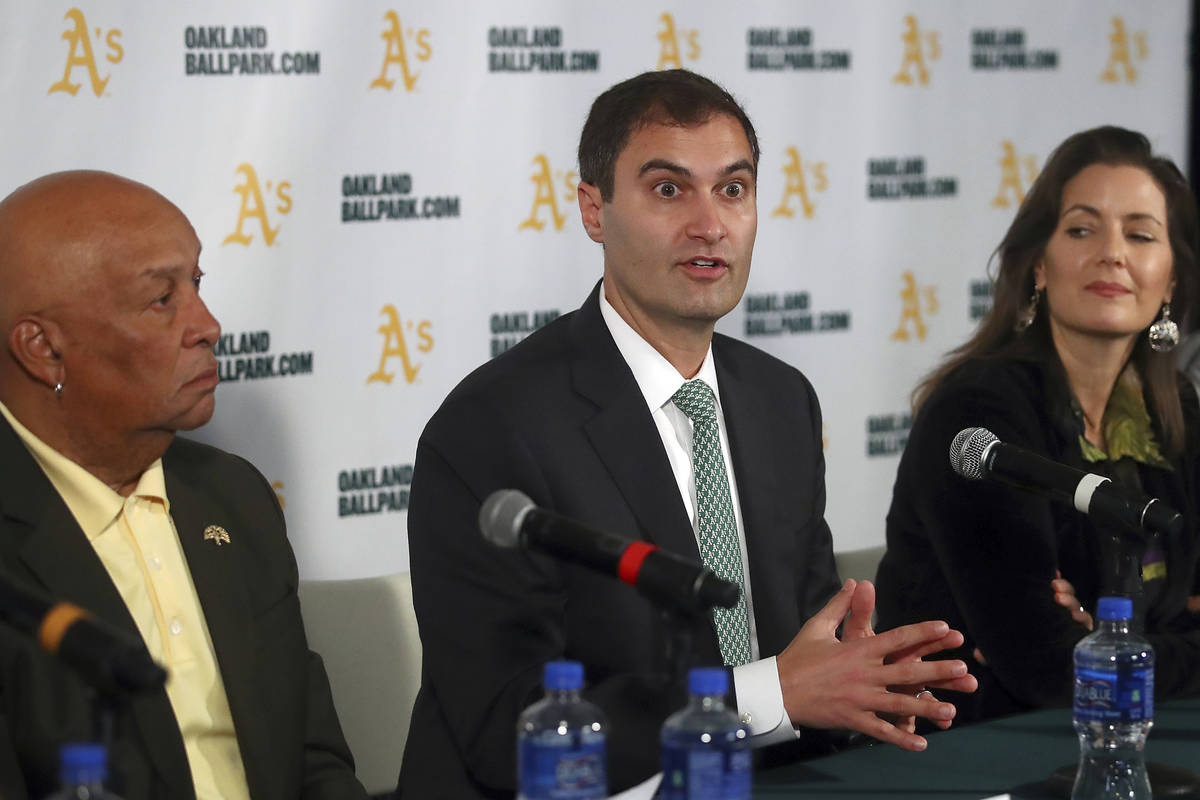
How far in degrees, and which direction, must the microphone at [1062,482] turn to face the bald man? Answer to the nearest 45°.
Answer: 0° — it already faces them

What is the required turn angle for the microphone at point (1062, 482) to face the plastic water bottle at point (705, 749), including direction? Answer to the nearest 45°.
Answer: approximately 45° to its left

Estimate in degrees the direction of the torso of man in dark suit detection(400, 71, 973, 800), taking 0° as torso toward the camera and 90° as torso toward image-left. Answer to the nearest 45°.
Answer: approximately 315°

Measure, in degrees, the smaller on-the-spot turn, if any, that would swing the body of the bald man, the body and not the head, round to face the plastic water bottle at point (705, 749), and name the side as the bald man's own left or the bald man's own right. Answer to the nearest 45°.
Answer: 0° — they already face it

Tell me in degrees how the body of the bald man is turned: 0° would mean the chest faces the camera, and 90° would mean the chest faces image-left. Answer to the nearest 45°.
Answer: approximately 315°

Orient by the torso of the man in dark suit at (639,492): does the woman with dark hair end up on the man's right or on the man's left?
on the man's left

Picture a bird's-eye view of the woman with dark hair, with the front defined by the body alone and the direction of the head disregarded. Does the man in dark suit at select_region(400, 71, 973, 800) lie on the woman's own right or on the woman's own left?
on the woman's own right

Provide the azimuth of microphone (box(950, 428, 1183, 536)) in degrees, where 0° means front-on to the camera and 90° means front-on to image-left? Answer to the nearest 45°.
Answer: approximately 90°

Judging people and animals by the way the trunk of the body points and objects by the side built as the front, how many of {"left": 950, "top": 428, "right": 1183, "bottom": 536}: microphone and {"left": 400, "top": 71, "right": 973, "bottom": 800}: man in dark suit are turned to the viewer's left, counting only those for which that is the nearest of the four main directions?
1

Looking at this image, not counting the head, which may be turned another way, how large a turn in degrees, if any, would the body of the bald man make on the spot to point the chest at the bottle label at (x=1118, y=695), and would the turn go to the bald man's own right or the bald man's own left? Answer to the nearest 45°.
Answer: approximately 45° to the bald man's own left
